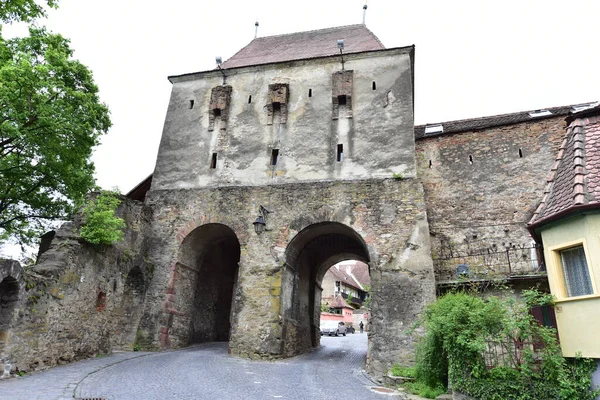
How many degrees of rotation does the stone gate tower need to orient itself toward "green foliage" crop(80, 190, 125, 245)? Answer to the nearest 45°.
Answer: approximately 45° to its right

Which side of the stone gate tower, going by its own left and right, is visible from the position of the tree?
right

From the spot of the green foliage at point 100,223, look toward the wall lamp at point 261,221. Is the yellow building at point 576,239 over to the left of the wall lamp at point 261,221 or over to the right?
right

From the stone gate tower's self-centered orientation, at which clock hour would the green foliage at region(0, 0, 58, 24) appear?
The green foliage is roughly at 2 o'clock from the stone gate tower.

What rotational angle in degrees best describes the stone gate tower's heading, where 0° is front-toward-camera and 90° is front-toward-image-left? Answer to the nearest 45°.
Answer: approximately 0°

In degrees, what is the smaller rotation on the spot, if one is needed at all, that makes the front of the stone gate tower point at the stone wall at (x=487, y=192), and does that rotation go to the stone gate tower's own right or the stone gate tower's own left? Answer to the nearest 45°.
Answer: approximately 90° to the stone gate tower's own left

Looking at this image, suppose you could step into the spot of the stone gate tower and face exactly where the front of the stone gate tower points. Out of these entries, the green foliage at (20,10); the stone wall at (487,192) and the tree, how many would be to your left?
1

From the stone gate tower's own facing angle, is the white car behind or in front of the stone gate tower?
behind

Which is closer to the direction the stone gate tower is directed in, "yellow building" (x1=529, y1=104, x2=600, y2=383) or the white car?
the yellow building
